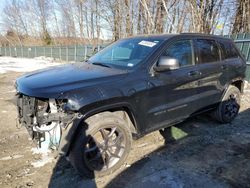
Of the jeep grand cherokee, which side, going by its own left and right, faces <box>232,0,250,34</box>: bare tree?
back

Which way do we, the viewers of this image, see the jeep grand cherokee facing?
facing the viewer and to the left of the viewer
